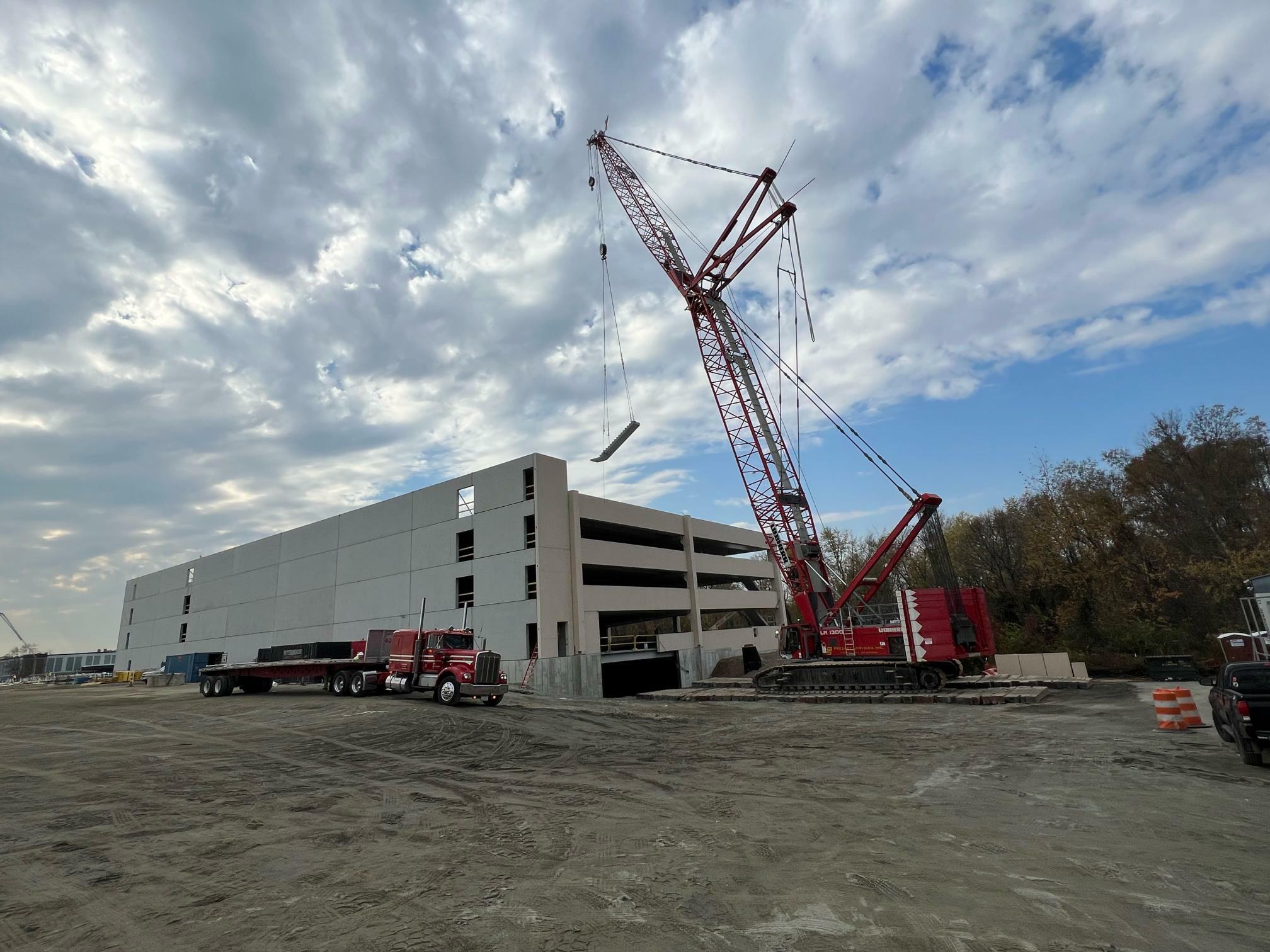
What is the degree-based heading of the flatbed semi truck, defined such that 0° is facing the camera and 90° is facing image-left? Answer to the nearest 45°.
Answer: approximately 315°

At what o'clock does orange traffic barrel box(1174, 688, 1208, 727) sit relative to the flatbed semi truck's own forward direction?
The orange traffic barrel is roughly at 12 o'clock from the flatbed semi truck.

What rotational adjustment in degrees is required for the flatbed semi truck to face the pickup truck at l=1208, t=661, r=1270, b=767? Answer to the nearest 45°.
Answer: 0° — it already faces it

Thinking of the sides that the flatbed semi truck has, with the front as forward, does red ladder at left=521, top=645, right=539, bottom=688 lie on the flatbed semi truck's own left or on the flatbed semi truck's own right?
on the flatbed semi truck's own left
